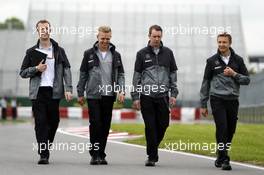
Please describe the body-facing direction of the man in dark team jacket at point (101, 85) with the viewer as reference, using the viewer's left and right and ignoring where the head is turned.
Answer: facing the viewer

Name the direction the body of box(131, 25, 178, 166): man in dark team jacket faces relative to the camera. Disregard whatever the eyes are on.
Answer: toward the camera

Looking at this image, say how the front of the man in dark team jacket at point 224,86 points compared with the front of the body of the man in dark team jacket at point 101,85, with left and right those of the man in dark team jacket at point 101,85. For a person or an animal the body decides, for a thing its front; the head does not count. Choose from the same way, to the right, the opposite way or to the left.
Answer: the same way

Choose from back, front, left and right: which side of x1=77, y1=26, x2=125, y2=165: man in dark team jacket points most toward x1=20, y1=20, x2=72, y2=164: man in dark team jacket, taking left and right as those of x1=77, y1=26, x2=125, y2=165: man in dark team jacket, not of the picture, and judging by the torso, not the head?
right

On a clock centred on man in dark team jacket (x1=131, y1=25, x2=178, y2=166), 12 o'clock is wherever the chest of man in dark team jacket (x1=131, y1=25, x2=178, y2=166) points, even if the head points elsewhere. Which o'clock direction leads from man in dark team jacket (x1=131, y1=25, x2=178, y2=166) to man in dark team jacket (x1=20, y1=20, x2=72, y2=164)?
man in dark team jacket (x1=20, y1=20, x2=72, y2=164) is roughly at 3 o'clock from man in dark team jacket (x1=131, y1=25, x2=178, y2=166).

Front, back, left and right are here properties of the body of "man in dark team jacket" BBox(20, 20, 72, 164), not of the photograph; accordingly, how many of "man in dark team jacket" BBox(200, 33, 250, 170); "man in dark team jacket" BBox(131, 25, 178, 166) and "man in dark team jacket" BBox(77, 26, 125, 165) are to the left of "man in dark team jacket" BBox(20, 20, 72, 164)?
3

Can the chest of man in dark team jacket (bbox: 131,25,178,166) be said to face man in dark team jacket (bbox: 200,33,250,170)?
no

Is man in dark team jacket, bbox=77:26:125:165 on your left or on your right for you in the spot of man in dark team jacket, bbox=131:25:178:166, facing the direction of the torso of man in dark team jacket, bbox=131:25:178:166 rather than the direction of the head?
on your right

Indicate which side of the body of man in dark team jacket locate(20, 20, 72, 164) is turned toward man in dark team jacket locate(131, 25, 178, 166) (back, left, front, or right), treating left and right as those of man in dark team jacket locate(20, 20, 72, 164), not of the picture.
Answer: left

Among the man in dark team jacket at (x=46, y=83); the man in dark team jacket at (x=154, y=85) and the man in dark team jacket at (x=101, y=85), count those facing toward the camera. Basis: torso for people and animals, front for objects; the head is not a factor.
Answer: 3

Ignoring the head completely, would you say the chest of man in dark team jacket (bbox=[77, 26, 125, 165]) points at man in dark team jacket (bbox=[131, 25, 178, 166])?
no

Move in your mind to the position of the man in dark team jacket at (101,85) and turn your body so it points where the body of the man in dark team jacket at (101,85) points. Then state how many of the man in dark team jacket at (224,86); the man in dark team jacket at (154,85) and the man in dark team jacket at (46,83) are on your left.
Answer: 2

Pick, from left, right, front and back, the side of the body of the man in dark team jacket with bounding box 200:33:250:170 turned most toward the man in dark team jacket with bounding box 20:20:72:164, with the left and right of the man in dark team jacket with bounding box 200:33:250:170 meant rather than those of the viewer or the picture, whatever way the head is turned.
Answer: right

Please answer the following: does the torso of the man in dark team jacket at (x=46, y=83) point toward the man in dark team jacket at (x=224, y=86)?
no

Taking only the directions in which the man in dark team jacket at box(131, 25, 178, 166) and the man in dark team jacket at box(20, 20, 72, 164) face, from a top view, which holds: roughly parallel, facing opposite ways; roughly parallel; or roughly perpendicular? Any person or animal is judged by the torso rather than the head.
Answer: roughly parallel

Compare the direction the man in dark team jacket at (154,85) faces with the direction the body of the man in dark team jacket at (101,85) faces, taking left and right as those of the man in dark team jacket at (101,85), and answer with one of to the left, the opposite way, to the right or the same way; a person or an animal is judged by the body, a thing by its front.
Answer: the same way

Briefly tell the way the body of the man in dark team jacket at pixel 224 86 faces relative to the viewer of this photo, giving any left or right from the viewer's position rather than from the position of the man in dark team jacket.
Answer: facing the viewer

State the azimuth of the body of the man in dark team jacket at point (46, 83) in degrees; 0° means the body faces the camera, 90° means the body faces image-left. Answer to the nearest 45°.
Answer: approximately 0°

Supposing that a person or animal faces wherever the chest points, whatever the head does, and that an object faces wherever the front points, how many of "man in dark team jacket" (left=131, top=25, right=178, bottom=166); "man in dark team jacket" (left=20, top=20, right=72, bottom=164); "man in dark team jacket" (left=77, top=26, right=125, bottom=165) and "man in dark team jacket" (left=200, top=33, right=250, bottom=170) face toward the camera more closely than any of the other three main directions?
4
